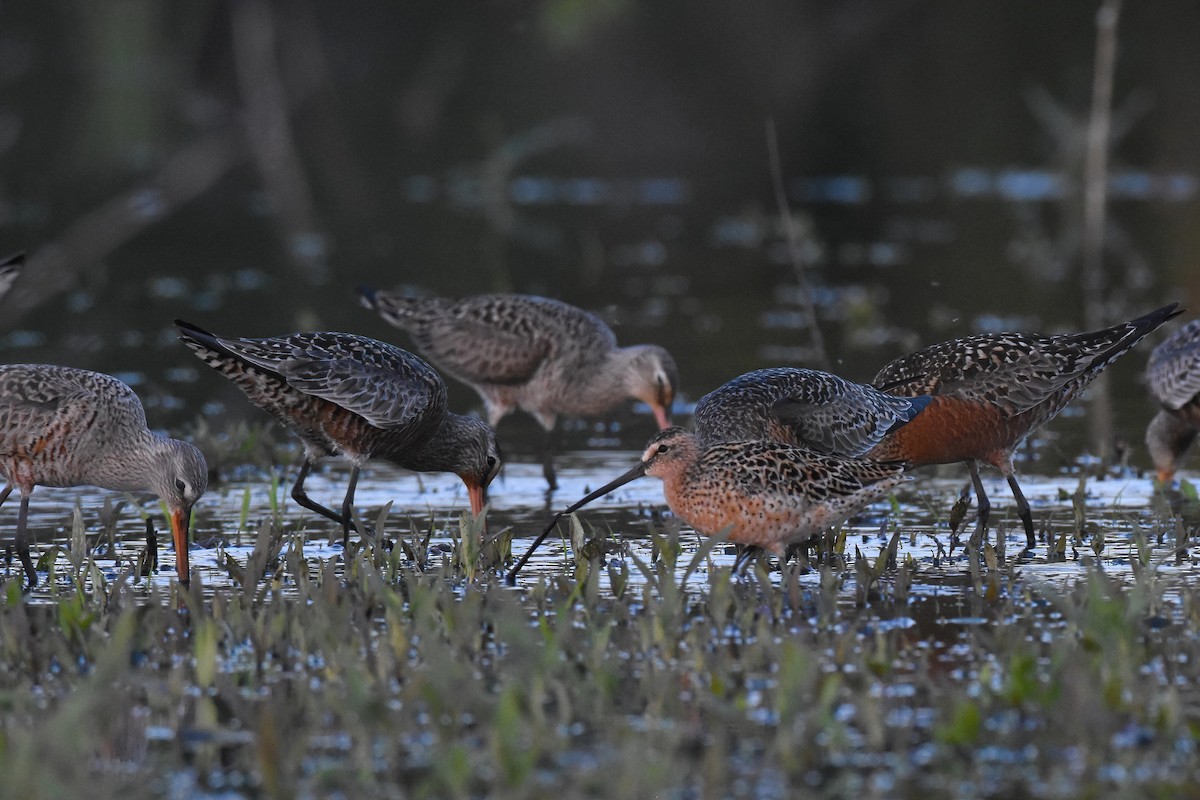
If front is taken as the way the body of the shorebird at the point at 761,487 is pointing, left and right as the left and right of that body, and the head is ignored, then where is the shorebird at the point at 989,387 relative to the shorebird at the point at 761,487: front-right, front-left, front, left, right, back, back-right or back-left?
back-right

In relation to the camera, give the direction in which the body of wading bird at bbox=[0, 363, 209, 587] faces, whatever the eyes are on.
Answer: to the viewer's right

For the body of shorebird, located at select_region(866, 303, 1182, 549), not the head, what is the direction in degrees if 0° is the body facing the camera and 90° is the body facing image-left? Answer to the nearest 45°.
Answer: approximately 90°

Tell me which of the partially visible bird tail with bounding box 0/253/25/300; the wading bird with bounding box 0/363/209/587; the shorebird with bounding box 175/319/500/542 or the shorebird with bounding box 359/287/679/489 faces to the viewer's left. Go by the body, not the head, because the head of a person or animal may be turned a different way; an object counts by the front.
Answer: the partially visible bird tail

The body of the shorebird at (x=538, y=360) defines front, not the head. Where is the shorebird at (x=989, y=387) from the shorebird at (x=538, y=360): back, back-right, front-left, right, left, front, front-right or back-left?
front-right

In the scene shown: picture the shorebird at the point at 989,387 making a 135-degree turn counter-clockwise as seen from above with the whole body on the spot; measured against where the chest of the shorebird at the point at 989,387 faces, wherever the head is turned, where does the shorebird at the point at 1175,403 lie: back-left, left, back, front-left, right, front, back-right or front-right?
left

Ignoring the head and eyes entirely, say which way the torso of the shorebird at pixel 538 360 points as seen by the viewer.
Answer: to the viewer's right

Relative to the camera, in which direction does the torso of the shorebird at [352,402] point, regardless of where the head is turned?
to the viewer's right

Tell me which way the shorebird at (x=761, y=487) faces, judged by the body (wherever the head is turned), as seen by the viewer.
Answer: to the viewer's left

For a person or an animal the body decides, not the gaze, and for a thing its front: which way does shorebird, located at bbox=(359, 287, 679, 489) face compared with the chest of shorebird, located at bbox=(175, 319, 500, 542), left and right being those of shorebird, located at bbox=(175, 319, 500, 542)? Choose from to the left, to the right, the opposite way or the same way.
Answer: the same way
